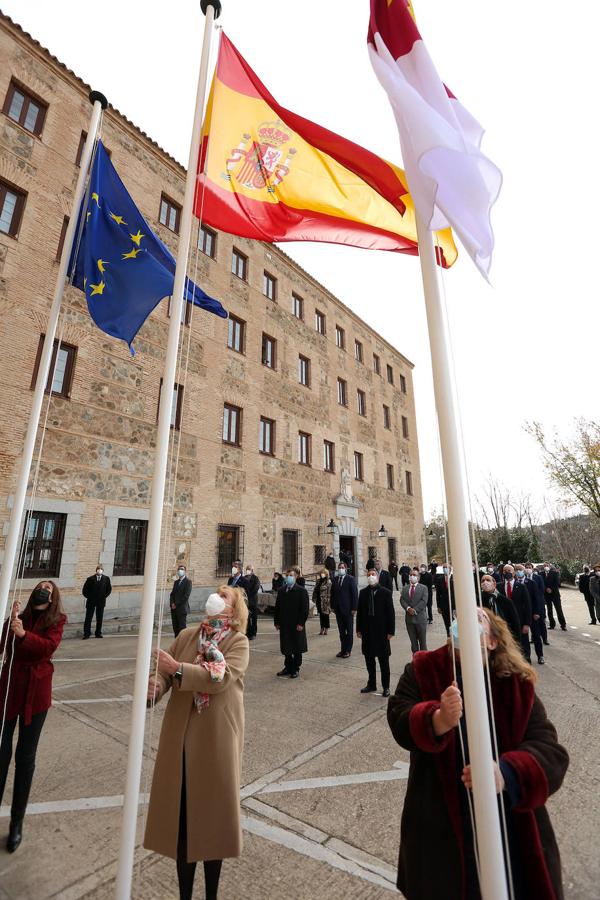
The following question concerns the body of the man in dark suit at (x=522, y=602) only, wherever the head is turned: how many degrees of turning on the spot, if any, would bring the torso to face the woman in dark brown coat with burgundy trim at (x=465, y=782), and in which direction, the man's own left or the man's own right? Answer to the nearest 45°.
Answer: approximately 45° to the man's own left

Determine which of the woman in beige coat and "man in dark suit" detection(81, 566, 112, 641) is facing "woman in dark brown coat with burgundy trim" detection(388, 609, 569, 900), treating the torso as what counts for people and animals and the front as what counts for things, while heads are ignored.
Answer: the man in dark suit

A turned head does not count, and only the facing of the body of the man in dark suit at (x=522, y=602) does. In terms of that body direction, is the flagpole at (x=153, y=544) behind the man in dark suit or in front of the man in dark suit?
in front

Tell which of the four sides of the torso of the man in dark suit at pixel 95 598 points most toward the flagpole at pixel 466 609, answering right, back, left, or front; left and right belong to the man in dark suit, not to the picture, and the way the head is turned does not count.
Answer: front

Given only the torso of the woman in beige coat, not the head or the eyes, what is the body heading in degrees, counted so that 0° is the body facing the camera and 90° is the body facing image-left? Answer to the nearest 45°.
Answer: approximately 45°

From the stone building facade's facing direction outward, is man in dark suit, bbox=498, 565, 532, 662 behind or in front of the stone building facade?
in front

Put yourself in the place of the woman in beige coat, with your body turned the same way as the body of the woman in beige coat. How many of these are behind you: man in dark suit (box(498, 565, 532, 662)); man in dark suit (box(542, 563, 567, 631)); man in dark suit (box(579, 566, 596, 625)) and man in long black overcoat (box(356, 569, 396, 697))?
4
